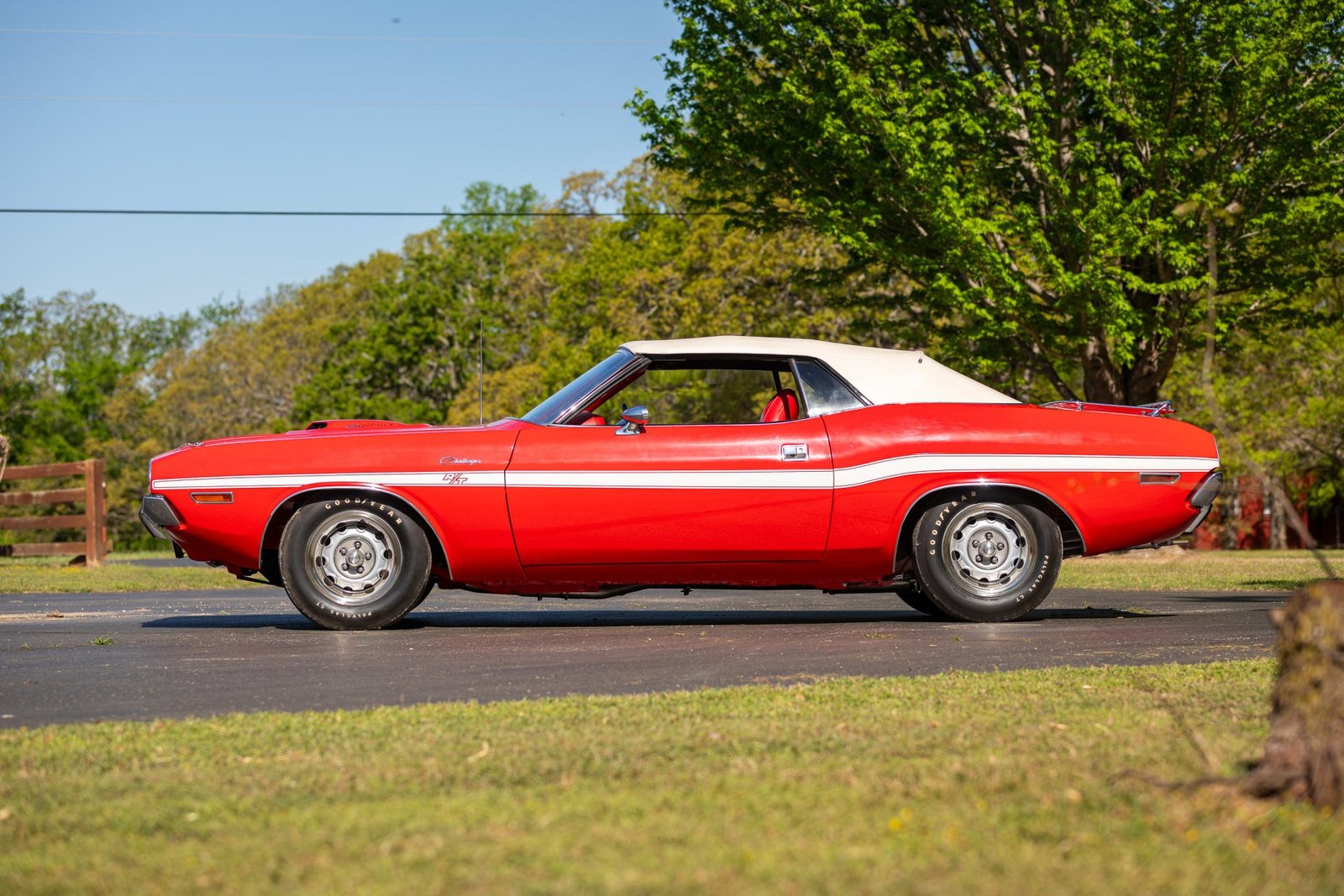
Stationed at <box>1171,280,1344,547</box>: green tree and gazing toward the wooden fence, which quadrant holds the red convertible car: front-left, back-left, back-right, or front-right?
front-left

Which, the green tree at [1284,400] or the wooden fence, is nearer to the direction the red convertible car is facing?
the wooden fence

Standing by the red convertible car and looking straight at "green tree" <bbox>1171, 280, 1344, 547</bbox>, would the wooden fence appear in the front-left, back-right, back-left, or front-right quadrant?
front-left

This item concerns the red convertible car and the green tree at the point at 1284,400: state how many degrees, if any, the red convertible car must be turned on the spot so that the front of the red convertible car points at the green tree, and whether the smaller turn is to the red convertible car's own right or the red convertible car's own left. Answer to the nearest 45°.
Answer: approximately 135° to the red convertible car's own right

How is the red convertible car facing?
to the viewer's left

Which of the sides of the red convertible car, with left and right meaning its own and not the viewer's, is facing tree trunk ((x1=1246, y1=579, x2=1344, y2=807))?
left

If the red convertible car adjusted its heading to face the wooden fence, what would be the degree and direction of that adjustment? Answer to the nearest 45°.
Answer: approximately 45° to its right

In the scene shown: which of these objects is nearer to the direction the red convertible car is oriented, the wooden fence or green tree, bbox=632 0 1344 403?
the wooden fence
